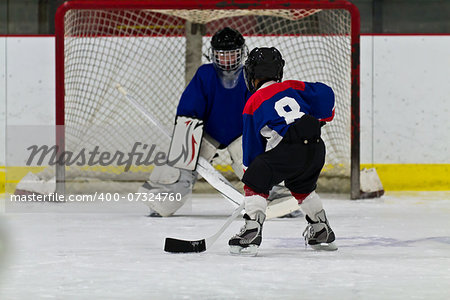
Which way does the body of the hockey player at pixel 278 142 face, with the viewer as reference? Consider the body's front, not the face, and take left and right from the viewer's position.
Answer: facing away from the viewer and to the left of the viewer

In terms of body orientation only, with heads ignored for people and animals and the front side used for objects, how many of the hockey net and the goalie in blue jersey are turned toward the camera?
2

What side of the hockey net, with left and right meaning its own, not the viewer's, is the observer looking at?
front

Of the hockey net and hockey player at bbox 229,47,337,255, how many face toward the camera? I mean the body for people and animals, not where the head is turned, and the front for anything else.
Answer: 1

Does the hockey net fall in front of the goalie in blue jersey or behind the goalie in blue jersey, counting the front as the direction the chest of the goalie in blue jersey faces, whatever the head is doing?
behind

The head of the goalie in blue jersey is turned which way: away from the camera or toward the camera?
toward the camera

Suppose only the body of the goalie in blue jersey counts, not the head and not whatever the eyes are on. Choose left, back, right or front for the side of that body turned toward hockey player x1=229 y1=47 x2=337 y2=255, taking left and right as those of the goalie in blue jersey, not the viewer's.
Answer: front

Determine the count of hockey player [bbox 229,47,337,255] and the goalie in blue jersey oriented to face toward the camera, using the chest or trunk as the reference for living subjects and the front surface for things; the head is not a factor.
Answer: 1

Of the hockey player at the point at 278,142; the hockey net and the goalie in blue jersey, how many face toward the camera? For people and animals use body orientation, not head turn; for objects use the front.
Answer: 2

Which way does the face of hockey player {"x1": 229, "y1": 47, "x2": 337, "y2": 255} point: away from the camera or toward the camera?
away from the camera

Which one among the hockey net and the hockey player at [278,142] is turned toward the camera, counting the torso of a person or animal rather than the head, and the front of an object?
the hockey net

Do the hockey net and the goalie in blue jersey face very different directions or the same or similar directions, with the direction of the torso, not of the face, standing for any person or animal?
same or similar directions

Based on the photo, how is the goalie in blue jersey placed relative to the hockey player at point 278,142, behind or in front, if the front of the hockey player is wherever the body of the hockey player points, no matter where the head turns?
in front

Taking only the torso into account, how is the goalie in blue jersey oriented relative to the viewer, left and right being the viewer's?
facing the viewer

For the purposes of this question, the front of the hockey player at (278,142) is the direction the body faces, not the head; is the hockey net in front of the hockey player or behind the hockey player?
in front
